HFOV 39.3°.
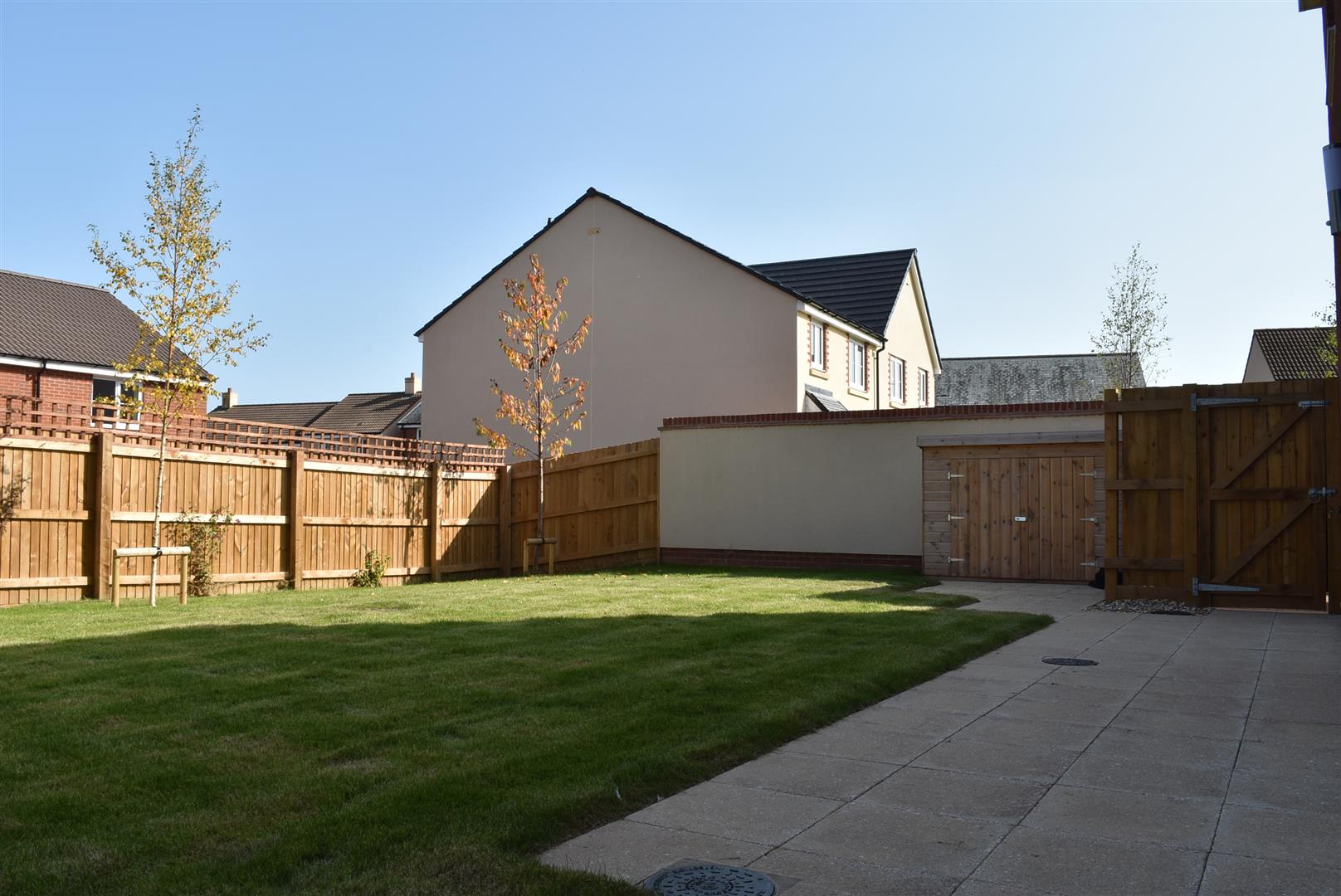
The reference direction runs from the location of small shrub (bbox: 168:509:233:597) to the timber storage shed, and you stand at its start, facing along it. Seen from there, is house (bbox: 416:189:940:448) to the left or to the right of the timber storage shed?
left

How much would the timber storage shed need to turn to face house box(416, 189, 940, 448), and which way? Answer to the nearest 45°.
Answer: approximately 135° to its right

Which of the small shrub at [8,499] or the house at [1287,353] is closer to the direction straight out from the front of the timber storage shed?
the small shrub

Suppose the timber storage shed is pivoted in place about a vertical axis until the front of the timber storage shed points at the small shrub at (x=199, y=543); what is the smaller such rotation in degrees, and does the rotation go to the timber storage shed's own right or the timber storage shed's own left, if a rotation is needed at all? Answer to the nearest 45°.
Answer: approximately 45° to the timber storage shed's own right

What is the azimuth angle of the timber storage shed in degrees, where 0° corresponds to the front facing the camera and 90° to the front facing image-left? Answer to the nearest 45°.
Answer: approximately 0°

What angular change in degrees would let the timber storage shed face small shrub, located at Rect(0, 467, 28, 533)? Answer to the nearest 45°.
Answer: approximately 45° to its right

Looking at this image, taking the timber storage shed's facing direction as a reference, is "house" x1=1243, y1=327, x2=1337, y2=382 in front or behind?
behind

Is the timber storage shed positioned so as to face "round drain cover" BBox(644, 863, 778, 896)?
yes

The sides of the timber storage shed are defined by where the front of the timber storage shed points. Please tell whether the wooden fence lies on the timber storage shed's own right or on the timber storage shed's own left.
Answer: on the timber storage shed's own right

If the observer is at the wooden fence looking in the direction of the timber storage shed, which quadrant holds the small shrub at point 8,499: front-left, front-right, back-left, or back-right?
back-right
